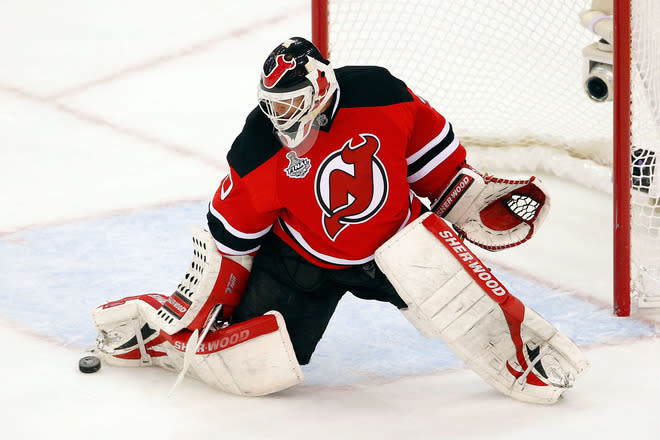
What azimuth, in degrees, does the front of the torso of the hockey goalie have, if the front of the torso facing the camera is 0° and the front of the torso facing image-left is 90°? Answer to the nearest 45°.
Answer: approximately 0°

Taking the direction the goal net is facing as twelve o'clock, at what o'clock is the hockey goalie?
The hockey goalie is roughly at 11 o'clock from the goal net.

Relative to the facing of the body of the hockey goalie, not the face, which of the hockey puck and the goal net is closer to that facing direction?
the hockey puck

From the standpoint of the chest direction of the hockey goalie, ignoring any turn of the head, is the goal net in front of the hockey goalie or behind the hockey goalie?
behind

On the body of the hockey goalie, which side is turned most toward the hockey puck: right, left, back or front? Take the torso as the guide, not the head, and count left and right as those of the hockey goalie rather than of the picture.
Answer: right

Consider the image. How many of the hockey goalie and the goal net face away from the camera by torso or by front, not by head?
0

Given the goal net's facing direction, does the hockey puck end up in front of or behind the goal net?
in front

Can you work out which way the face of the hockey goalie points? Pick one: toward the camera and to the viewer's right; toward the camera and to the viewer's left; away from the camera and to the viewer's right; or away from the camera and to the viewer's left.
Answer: toward the camera and to the viewer's left
